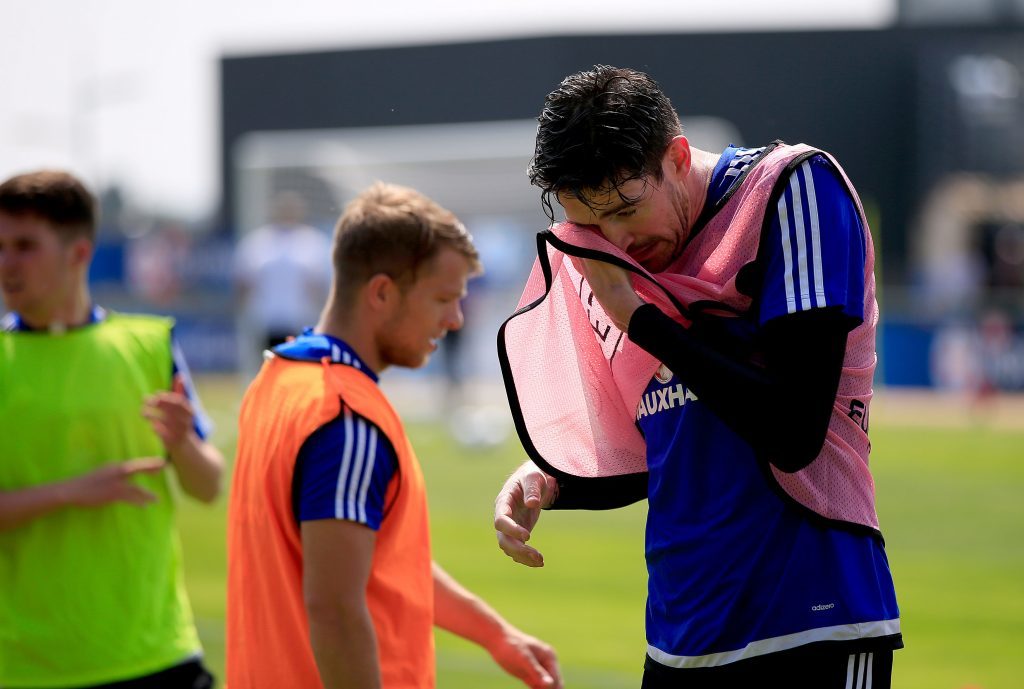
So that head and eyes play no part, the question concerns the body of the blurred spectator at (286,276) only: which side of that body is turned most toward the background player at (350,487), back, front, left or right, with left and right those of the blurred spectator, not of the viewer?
front

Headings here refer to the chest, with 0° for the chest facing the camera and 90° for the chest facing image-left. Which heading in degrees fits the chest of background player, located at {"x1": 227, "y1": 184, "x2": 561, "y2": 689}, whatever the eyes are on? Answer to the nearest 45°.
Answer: approximately 270°

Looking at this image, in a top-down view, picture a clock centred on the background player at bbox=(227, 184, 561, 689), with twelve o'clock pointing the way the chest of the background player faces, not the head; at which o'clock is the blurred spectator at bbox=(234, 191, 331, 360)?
The blurred spectator is roughly at 9 o'clock from the background player.

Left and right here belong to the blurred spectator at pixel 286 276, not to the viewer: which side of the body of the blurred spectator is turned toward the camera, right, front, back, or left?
front

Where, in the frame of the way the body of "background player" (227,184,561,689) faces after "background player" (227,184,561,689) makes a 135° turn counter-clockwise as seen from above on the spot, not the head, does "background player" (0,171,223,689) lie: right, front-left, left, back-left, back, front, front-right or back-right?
front

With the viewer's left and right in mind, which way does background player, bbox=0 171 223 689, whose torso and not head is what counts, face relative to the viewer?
facing the viewer

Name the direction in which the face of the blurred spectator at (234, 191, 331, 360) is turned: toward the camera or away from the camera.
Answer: toward the camera

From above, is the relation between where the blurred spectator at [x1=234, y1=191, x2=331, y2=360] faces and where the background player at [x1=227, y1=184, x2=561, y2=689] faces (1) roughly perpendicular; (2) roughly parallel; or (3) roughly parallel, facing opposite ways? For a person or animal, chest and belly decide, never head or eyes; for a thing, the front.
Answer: roughly perpendicular

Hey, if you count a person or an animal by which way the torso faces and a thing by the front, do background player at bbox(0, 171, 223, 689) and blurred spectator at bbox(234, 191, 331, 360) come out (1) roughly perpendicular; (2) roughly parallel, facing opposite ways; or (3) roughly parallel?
roughly parallel

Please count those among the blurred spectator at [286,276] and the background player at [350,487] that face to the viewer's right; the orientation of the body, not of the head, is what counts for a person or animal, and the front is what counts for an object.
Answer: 1

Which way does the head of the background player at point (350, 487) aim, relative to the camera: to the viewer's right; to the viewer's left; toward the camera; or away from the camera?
to the viewer's right

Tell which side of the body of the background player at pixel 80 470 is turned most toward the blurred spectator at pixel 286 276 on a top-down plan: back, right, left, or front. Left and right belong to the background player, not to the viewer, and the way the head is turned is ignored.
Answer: back

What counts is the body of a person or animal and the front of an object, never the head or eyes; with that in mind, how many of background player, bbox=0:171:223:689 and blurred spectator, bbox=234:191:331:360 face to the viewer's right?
0
